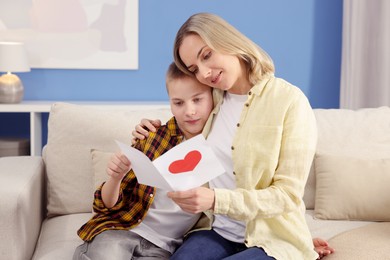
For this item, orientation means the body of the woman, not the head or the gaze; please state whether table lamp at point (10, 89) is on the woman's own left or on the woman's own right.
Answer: on the woman's own right

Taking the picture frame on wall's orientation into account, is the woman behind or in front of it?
in front

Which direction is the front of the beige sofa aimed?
toward the camera

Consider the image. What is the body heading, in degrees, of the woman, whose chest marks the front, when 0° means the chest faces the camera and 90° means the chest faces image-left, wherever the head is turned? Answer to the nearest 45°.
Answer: approximately 45°

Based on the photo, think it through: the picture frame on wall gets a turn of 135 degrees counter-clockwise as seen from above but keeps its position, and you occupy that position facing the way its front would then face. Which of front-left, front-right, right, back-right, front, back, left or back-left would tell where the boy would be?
back-right

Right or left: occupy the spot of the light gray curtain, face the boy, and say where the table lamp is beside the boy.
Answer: right

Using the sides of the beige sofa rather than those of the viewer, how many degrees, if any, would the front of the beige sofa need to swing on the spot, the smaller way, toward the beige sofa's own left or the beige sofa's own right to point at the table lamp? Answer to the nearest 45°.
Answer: approximately 135° to the beige sofa's own right

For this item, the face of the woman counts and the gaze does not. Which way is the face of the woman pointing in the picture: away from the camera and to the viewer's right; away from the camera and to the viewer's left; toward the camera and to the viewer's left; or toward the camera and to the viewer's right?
toward the camera and to the viewer's left

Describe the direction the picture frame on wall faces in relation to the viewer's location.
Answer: facing the viewer

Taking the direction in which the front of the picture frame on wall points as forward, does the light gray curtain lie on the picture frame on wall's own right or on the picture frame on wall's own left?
on the picture frame on wall's own left
